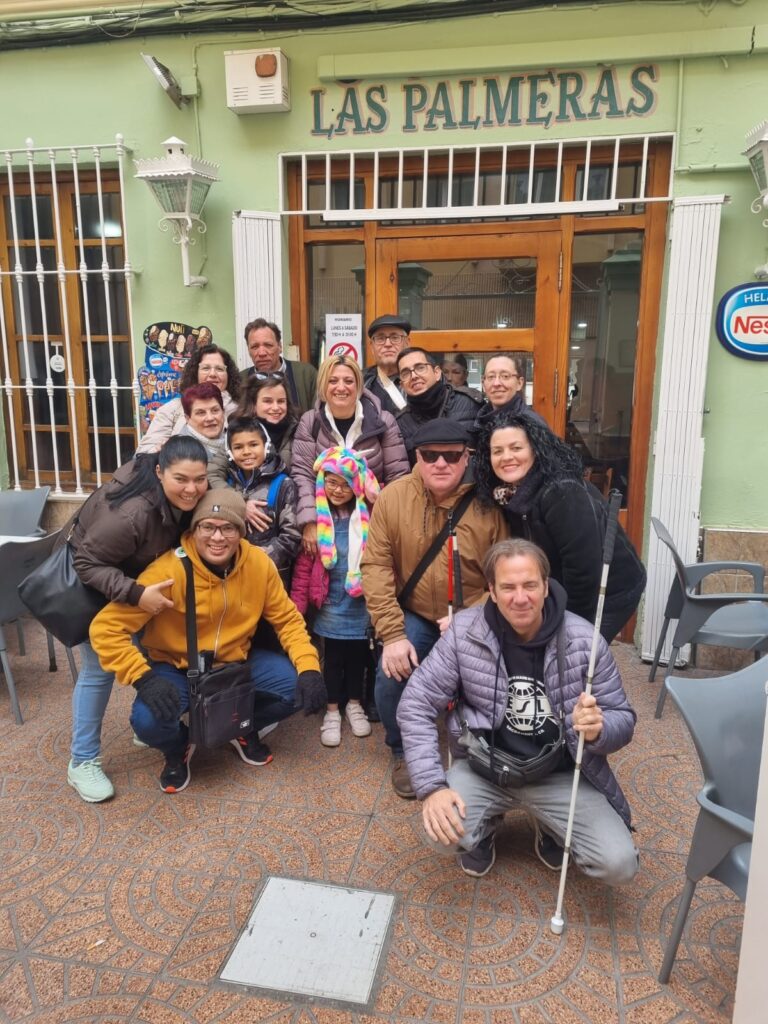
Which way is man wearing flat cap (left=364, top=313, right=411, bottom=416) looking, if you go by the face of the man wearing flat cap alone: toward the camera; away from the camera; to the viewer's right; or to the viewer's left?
toward the camera

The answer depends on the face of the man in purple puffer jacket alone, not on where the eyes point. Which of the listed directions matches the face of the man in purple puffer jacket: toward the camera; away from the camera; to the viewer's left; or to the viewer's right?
toward the camera

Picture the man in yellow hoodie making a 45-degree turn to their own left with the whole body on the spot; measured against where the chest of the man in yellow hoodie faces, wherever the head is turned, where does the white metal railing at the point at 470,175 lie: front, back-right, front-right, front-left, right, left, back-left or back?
left

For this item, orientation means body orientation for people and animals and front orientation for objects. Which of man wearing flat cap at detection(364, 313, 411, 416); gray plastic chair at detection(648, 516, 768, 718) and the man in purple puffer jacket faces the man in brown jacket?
the man wearing flat cap

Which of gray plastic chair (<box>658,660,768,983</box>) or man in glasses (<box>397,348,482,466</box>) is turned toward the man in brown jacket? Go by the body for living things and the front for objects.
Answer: the man in glasses

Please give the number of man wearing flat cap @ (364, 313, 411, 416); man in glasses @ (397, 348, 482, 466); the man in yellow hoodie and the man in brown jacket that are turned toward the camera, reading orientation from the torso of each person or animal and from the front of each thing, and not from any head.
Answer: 4

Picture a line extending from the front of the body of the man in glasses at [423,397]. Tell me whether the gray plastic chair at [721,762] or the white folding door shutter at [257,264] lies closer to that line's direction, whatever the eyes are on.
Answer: the gray plastic chair

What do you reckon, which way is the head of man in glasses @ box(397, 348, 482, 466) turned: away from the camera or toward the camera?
toward the camera

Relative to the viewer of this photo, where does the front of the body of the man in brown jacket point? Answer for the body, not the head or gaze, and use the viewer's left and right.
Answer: facing the viewer

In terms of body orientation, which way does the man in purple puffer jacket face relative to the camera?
toward the camera

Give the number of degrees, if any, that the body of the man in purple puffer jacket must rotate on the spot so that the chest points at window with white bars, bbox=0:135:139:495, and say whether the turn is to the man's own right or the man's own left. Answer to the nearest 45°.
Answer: approximately 135° to the man's own right
